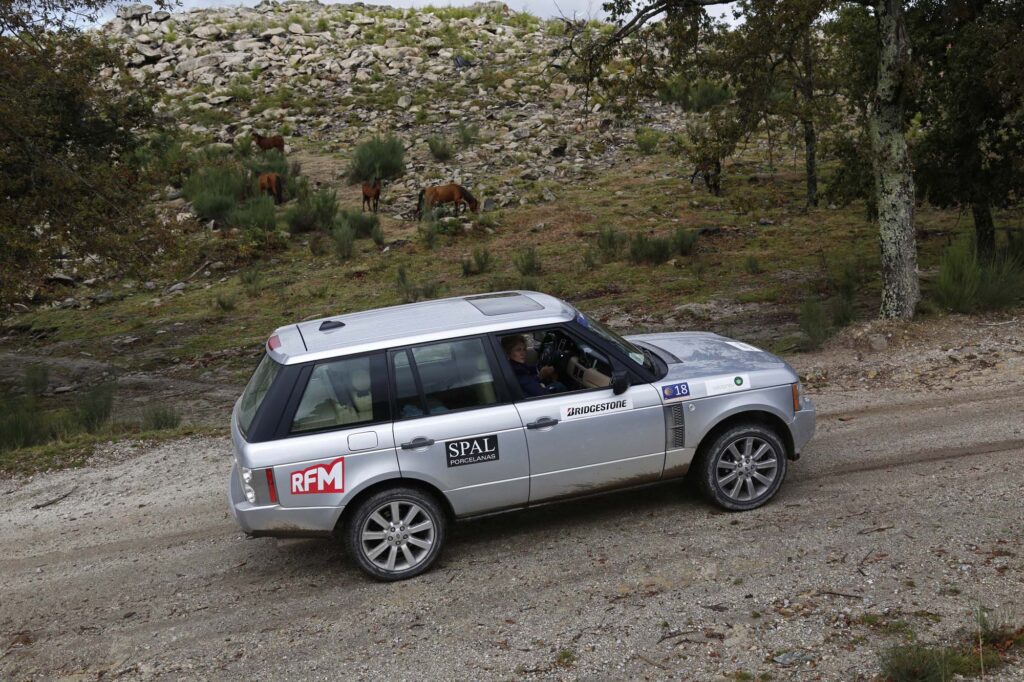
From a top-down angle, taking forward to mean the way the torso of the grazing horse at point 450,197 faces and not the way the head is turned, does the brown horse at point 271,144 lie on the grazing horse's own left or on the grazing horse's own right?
on the grazing horse's own left

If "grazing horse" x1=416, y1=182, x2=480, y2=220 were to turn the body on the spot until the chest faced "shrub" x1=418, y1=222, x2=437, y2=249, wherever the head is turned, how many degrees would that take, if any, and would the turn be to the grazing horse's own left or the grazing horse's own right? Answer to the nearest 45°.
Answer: approximately 90° to the grazing horse's own right

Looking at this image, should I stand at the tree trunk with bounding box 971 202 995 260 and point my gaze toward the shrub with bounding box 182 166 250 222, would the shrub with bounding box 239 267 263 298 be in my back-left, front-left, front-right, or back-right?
front-left

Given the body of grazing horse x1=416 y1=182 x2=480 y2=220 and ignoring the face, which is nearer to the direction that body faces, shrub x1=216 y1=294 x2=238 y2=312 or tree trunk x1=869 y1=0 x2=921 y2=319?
the tree trunk

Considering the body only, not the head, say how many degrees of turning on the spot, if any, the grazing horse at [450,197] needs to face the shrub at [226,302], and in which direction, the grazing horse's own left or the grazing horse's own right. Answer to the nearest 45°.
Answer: approximately 135° to the grazing horse's own right

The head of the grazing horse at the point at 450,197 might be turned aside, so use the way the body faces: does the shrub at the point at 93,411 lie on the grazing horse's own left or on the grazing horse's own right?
on the grazing horse's own right

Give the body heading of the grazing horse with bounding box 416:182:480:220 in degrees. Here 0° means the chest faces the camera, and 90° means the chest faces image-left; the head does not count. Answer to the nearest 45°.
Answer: approximately 270°

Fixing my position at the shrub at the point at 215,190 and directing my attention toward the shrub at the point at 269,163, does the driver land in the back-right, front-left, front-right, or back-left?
back-right

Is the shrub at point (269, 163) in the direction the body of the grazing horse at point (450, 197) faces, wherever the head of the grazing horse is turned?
no

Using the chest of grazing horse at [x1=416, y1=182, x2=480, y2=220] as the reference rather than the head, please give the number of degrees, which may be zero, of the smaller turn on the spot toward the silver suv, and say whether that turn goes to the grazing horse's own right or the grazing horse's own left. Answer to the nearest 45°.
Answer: approximately 90° to the grazing horse's own right

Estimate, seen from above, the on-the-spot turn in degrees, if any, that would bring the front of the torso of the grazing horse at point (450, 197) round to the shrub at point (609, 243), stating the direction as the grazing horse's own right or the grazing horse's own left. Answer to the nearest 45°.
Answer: approximately 45° to the grazing horse's own right

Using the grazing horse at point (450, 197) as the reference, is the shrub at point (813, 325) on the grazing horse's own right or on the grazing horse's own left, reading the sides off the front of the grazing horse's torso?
on the grazing horse's own right

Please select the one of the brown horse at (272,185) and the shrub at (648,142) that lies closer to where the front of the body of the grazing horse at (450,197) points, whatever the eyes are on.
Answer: the shrub

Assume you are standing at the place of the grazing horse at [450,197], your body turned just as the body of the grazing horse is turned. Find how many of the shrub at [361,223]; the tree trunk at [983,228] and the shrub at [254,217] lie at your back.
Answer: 2

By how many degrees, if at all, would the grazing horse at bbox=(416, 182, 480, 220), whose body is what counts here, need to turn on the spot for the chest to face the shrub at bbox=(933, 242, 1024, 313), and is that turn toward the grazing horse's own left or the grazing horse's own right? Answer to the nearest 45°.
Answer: approximately 45° to the grazing horse's own right
